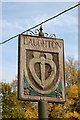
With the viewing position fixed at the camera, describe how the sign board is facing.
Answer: facing the viewer and to the right of the viewer
